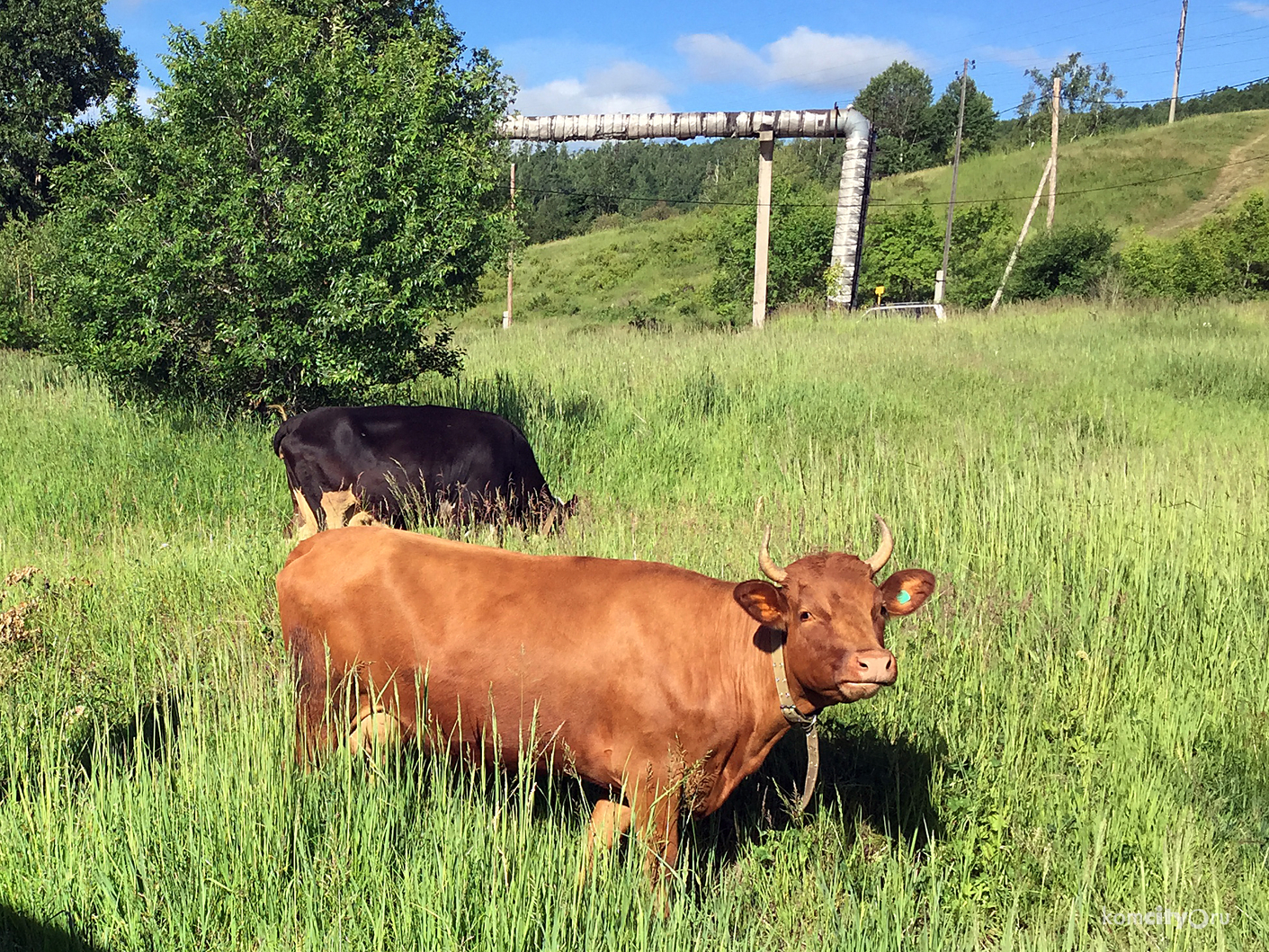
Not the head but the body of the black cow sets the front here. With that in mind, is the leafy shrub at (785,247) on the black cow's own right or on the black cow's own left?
on the black cow's own left

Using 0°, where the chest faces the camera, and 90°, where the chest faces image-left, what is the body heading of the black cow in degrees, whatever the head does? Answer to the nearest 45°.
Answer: approximately 270°

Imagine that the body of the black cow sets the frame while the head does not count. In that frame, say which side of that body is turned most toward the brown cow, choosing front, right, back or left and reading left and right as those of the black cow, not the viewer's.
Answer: right

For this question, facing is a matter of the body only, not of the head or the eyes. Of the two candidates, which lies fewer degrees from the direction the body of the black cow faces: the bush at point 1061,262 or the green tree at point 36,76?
the bush

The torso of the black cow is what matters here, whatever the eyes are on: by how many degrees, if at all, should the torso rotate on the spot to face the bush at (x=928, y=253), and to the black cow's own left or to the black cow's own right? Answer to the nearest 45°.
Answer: approximately 45° to the black cow's own left

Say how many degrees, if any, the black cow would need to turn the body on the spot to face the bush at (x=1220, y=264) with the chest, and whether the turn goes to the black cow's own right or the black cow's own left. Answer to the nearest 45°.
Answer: approximately 45° to the black cow's own left

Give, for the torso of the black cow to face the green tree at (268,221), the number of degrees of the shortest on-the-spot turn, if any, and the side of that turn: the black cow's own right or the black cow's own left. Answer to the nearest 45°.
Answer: approximately 135° to the black cow's own left

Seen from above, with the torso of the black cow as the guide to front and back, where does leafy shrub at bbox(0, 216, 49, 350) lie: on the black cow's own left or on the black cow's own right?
on the black cow's own left

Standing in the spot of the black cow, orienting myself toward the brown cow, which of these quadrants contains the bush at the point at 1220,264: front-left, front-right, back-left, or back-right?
back-left
